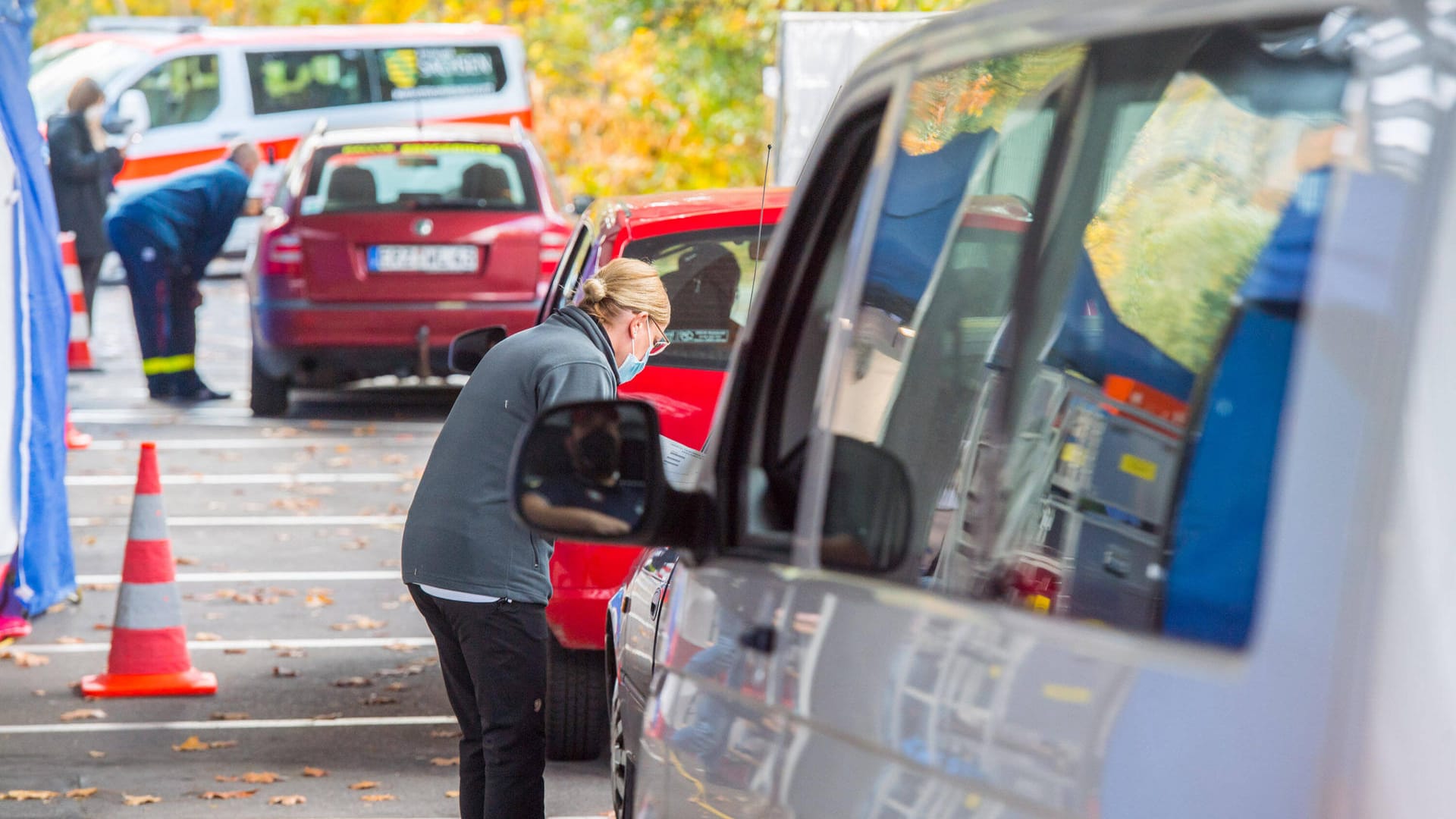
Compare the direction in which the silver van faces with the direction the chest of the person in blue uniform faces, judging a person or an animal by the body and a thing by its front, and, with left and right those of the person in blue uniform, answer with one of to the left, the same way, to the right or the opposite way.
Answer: to the left

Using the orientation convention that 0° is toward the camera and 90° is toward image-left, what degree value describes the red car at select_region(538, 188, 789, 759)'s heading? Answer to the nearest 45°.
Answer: approximately 180°

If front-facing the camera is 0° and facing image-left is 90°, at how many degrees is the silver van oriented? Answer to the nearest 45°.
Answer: approximately 135°

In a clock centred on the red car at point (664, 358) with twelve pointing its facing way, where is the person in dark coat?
The person in dark coat is roughly at 11 o'clock from the red car.

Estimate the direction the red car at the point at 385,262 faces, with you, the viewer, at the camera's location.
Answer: facing away from the viewer
